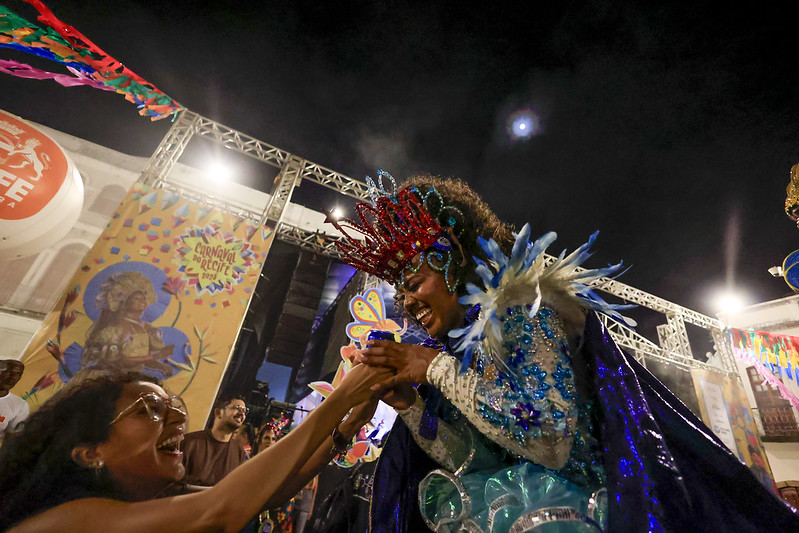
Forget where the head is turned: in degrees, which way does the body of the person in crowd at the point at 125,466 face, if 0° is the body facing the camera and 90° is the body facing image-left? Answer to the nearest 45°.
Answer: approximately 270°

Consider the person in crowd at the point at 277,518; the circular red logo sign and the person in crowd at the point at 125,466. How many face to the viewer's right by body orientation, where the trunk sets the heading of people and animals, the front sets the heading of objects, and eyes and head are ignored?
1

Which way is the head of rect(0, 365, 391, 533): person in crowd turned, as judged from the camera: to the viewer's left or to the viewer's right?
to the viewer's right

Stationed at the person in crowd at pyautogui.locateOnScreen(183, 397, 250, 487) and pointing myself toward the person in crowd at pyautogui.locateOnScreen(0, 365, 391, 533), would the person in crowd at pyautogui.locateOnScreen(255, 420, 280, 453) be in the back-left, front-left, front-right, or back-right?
back-left

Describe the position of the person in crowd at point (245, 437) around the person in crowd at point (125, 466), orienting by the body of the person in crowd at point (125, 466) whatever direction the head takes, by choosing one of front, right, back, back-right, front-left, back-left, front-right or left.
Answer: left

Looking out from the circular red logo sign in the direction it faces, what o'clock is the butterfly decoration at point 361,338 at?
The butterfly decoration is roughly at 10 o'clock from the circular red logo sign.

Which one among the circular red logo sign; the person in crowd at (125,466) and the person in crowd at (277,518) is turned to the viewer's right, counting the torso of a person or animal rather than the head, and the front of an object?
the person in crowd at (125,466)
